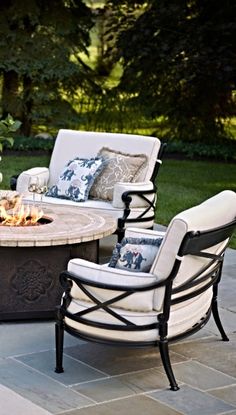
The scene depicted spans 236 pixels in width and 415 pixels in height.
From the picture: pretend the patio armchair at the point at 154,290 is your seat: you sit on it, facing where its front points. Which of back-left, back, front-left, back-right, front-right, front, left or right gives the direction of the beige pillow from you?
front-right

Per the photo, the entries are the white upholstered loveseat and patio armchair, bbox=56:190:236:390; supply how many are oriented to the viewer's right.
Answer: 0

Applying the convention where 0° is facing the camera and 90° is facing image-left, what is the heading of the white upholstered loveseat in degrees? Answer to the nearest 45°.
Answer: approximately 45°

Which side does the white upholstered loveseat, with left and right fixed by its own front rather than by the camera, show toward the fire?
front

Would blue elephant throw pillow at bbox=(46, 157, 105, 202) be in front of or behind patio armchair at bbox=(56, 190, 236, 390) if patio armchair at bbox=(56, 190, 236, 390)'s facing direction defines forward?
in front

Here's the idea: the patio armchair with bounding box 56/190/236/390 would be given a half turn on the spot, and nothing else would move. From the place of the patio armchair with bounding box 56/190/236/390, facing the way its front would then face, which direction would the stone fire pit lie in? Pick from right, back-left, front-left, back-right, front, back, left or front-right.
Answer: back

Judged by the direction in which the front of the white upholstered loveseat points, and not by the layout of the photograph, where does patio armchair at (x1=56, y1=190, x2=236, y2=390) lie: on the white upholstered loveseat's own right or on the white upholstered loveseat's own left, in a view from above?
on the white upholstered loveseat's own left

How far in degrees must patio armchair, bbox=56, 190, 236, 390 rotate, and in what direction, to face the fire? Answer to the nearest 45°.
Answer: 0° — it already faces it

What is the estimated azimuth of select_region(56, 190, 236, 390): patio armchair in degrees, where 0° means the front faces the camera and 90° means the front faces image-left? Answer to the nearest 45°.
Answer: approximately 135°

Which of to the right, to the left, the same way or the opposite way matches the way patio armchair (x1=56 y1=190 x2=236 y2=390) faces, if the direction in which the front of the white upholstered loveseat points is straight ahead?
to the right
